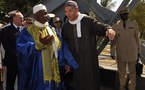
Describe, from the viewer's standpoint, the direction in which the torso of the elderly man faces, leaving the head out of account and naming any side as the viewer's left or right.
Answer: facing the viewer and to the right of the viewer

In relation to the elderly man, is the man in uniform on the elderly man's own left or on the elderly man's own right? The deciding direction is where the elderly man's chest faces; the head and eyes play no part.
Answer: on the elderly man's own left

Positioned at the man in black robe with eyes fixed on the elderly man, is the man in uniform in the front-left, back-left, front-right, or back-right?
back-right

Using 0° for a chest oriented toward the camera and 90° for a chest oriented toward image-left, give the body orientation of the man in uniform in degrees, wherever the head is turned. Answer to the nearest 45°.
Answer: approximately 0°

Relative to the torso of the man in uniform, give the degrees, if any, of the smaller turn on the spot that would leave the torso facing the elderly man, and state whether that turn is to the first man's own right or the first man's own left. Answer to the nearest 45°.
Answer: approximately 45° to the first man's own right

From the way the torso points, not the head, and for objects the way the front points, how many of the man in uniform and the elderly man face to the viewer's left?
0
